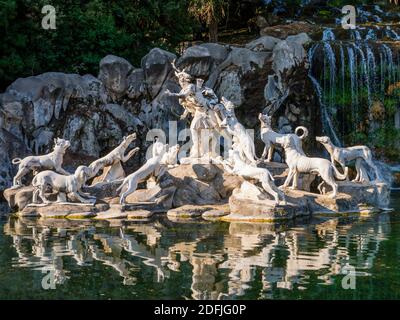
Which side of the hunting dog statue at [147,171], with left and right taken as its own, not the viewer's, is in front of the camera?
right

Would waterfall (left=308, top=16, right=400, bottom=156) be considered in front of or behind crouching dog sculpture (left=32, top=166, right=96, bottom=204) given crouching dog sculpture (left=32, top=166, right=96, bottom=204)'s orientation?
in front

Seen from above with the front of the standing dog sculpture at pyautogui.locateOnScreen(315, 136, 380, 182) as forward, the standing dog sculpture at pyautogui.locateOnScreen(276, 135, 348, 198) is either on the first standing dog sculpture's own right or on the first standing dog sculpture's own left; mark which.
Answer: on the first standing dog sculpture's own left

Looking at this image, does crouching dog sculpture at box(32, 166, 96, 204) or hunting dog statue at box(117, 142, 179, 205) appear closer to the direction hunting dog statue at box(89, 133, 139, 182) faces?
the hunting dog statue

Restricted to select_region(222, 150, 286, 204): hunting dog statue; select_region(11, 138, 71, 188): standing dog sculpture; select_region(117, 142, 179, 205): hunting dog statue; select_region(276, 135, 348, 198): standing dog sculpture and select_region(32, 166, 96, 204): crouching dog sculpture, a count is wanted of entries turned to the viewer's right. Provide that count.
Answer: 3

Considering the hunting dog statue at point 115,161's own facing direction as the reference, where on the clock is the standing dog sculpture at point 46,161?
The standing dog sculpture is roughly at 6 o'clock from the hunting dog statue.

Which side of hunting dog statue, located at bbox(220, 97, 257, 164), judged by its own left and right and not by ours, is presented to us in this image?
left

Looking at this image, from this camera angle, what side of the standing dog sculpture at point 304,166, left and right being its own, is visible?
left

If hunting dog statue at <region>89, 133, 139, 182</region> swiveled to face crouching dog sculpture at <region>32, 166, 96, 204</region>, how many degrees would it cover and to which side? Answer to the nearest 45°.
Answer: approximately 135° to its right

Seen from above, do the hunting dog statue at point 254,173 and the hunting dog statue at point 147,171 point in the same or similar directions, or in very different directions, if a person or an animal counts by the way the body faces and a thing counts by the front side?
very different directions

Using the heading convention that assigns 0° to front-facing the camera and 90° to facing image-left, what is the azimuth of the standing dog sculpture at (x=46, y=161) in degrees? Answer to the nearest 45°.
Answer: approximately 270°

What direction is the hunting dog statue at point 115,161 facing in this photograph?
to the viewer's right

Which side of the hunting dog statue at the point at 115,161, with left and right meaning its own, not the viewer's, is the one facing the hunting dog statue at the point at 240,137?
front

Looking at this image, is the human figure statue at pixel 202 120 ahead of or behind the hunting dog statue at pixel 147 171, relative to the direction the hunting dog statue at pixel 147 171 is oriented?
ahead

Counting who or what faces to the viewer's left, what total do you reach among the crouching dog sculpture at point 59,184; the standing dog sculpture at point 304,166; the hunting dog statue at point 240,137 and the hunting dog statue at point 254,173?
3

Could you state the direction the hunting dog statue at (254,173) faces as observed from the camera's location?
facing to the left of the viewer

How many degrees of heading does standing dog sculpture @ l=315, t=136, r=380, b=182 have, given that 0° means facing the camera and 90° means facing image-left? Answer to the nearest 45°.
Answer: approximately 90°
